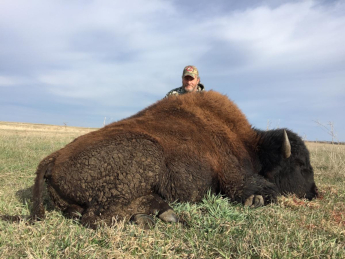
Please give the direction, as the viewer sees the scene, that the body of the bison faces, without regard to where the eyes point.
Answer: to the viewer's right

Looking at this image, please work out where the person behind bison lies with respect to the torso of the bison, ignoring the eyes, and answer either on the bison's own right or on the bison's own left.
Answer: on the bison's own left
